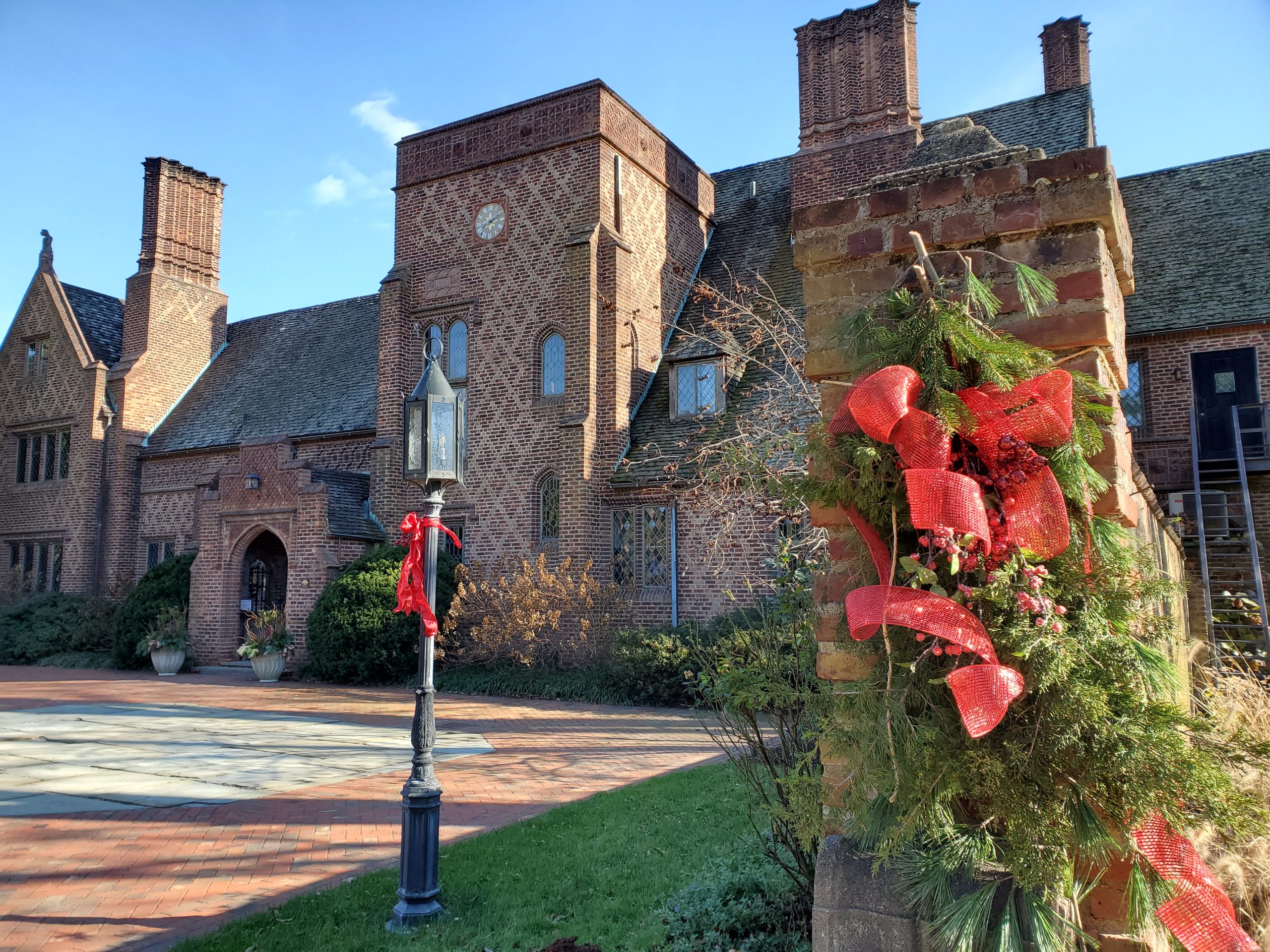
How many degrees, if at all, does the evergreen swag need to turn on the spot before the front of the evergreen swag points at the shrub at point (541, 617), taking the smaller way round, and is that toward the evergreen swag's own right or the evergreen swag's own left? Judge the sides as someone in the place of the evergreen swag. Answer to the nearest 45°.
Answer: approximately 135° to the evergreen swag's own right

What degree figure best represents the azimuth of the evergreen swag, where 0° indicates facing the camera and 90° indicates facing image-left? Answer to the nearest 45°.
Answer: approximately 0°

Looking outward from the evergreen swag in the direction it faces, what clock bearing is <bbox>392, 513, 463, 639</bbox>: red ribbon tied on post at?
The red ribbon tied on post is roughly at 4 o'clock from the evergreen swag.

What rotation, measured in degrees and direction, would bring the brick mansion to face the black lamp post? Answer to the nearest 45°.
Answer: approximately 45° to its left

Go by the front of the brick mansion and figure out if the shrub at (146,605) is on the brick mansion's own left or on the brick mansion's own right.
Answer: on the brick mansion's own right

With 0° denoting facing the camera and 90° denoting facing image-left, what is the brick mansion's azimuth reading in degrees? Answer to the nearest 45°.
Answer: approximately 45°

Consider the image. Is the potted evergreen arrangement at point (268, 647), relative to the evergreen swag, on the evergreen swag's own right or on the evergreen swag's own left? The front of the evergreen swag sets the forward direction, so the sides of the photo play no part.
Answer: on the evergreen swag's own right

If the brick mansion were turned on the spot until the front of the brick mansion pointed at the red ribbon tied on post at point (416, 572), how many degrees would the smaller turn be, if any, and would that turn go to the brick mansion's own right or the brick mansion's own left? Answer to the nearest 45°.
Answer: approximately 45° to the brick mansion's own left

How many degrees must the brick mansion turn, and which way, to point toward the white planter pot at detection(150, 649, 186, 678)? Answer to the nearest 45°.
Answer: approximately 45° to its right

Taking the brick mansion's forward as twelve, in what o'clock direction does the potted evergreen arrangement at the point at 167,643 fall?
The potted evergreen arrangement is roughly at 2 o'clock from the brick mansion.

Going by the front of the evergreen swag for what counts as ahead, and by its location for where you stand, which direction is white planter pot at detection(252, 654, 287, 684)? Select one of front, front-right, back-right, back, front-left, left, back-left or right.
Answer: back-right
